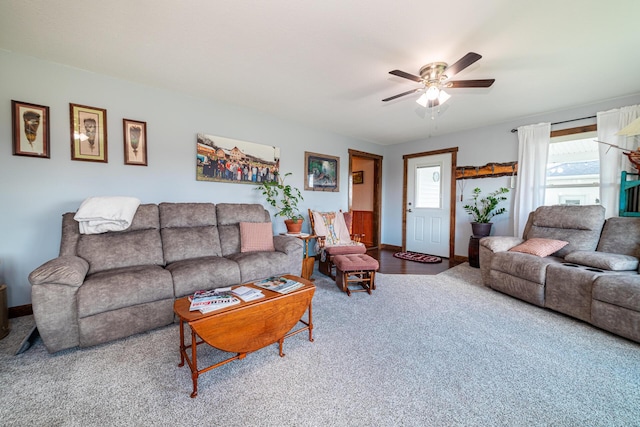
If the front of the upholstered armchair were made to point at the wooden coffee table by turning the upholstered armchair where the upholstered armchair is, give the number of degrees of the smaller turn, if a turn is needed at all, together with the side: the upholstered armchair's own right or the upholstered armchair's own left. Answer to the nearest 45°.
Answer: approximately 45° to the upholstered armchair's own right

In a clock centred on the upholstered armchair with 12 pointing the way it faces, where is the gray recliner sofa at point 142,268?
The gray recliner sofa is roughly at 3 o'clock from the upholstered armchair.

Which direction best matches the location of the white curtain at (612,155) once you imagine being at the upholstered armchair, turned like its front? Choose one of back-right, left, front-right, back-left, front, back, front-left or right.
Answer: front-left

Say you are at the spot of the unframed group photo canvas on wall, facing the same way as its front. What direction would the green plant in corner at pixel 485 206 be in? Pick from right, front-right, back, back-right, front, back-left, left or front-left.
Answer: front-left

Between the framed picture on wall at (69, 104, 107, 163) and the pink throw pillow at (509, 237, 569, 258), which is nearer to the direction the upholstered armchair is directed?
the pink throw pillow

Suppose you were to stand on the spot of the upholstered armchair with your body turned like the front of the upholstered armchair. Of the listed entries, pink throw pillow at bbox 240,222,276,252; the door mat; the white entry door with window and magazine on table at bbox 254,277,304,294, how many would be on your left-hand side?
2

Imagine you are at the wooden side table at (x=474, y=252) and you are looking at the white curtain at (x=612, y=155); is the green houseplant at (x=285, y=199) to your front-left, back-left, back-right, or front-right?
back-right

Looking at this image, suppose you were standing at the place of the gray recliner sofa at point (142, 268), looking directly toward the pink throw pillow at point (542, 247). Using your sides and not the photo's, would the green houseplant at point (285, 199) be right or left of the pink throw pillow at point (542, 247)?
left

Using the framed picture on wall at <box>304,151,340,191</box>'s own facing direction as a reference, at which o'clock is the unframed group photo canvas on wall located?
The unframed group photo canvas on wall is roughly at 3 o'clock from the framed picture on wall.

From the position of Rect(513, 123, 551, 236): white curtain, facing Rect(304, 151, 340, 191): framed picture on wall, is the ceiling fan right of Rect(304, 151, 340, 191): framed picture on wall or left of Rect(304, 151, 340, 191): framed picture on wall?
left

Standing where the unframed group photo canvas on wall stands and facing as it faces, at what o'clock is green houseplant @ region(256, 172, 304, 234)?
The green houseplant is roughly at 10 o'clock from the unframed group photo canvas on wall.

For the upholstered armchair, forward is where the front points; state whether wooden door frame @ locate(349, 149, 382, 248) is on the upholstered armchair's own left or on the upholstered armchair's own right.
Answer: on the upholstered armchair's own left

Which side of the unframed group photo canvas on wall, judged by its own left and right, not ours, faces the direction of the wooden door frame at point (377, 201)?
left

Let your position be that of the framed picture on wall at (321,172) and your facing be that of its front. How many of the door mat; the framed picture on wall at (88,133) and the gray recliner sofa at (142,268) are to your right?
2
